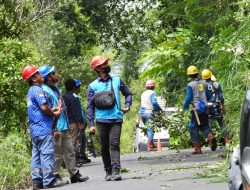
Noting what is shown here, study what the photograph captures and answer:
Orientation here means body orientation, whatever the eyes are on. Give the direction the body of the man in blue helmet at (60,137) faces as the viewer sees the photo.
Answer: to the viewer's right

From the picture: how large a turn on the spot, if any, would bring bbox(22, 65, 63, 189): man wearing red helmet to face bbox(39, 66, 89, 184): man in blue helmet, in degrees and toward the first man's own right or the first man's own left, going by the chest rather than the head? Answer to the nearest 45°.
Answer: approximately 45° to the first man's own left

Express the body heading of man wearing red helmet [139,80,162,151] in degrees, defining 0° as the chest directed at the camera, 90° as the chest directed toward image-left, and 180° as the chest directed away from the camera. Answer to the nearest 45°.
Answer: approximately 225°

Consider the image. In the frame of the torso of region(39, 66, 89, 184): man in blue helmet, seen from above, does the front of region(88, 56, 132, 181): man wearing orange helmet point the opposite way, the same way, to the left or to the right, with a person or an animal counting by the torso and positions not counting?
to the right

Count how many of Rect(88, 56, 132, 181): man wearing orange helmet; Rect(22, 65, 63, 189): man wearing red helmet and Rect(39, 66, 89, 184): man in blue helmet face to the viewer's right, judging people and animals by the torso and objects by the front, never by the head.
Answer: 2

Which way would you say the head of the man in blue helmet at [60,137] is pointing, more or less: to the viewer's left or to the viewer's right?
to the viewer's right

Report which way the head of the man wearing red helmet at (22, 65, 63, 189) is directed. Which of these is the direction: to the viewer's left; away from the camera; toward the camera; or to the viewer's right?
to the viewer's right

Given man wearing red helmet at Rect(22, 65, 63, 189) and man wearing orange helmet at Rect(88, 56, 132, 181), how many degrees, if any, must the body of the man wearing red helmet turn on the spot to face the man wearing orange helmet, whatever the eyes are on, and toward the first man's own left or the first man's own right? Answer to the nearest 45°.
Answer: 0° — they already face them

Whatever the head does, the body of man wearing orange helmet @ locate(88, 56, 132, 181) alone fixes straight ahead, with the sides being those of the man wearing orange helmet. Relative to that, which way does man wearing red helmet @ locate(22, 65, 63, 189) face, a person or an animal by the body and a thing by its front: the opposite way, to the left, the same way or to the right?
to the left

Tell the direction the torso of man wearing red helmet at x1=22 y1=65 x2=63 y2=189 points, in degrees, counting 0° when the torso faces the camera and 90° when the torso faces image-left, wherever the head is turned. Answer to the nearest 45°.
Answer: approximately 270°
